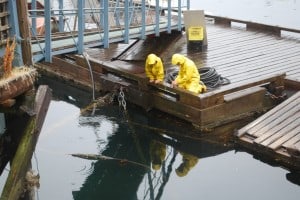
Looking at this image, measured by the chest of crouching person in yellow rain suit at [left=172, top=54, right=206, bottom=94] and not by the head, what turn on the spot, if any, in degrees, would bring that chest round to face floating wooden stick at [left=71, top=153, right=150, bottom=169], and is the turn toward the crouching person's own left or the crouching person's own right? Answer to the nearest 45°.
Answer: approximately 45° to the crouching person's own left

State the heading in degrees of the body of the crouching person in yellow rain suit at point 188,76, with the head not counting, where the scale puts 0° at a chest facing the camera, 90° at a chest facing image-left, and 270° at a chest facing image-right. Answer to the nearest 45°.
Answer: approximately 90°

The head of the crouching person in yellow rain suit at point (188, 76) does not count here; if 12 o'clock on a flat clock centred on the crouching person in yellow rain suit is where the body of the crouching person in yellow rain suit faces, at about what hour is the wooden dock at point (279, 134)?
The wooden dock is roughly at 7 o'clock from the crouching person in yellow rain suit.

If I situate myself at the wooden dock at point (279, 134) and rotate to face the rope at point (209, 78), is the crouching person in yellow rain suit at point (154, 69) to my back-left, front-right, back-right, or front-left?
front-left

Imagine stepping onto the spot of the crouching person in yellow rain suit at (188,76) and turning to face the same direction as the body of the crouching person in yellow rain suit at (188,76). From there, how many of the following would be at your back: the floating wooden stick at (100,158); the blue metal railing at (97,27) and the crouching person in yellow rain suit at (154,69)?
0

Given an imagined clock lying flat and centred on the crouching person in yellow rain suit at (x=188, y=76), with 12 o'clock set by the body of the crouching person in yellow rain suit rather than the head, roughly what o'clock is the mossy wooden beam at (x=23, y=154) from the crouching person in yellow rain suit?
The mossy wooden beam is roughly at 10 o'clock from the crouching person in yellow rain suit.

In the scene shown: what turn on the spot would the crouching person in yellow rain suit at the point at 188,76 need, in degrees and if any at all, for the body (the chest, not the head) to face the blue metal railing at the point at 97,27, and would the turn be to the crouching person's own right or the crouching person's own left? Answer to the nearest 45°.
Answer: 0° — they already face it

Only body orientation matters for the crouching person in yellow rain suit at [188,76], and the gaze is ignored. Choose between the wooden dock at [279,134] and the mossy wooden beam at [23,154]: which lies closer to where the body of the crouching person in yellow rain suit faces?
the mossy wooden beam

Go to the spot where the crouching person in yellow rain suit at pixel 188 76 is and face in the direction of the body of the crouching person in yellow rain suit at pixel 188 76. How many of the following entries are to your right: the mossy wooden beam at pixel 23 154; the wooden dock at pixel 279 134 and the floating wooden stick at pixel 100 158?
0

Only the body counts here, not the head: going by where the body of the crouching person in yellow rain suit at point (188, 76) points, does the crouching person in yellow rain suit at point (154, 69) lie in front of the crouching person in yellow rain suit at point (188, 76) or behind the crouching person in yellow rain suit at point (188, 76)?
in front
